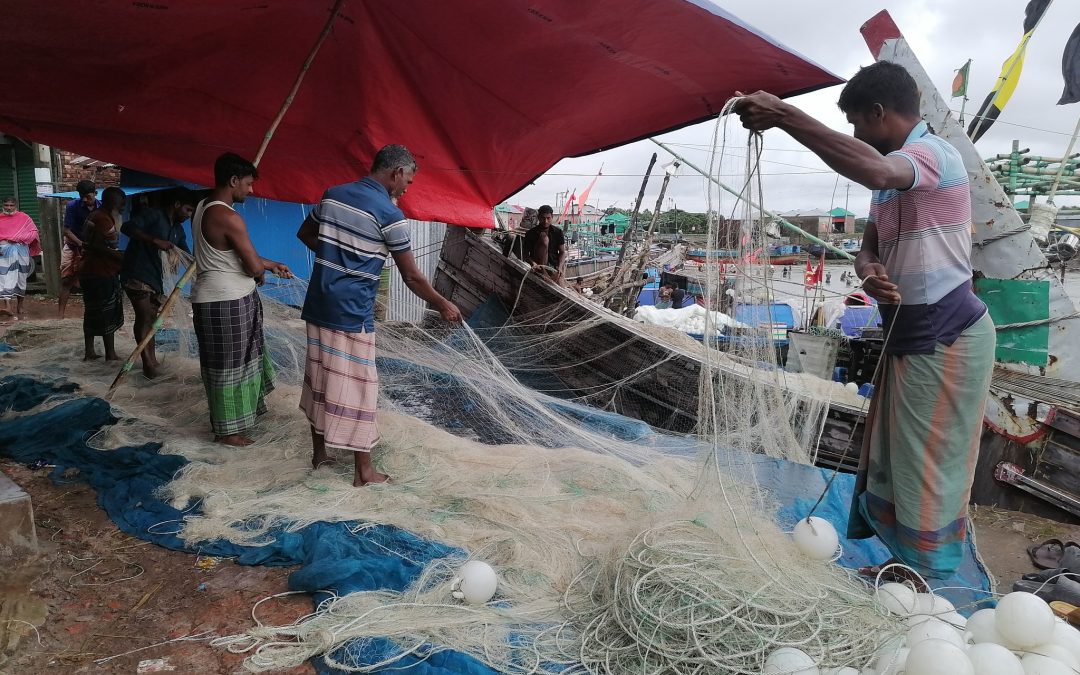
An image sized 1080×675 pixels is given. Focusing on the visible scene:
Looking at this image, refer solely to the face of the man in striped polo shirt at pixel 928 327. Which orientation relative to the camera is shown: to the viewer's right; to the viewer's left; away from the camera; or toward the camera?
to the viewer's left

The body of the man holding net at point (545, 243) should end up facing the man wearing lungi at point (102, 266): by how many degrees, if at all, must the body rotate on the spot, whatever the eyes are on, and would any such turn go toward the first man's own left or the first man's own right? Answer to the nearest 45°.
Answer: approximately 45° to the first man's own right

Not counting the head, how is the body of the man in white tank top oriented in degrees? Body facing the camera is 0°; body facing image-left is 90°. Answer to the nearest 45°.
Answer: approximately 270°

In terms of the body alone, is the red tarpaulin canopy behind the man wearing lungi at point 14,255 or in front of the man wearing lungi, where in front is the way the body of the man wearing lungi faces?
in front

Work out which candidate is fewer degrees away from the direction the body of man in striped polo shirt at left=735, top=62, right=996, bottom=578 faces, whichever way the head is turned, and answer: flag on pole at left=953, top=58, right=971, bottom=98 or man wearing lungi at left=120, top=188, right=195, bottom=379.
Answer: the man wearing lungi

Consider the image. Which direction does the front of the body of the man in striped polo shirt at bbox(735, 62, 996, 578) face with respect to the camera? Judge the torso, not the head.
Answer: to the viewer's left
